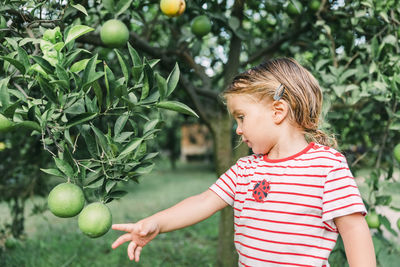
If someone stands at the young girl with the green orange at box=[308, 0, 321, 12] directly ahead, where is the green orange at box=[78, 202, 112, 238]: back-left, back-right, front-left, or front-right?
back-left

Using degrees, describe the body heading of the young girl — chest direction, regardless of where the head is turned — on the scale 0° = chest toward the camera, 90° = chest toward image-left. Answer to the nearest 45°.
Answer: approximately 45°

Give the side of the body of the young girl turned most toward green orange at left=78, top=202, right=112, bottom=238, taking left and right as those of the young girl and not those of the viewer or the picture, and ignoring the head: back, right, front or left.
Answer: front

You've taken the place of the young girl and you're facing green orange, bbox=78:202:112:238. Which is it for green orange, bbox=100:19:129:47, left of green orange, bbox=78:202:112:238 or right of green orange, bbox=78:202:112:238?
right

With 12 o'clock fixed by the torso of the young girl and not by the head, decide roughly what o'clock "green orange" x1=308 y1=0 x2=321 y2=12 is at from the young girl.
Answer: The green orange is roughly at 5 o'clock from the young girl.

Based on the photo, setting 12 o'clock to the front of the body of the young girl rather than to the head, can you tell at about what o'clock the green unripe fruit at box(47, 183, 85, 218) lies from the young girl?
The green unripe fruit is roughly at 1 o'clock from the young girl.

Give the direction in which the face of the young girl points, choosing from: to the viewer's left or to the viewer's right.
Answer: to the viewer's left
